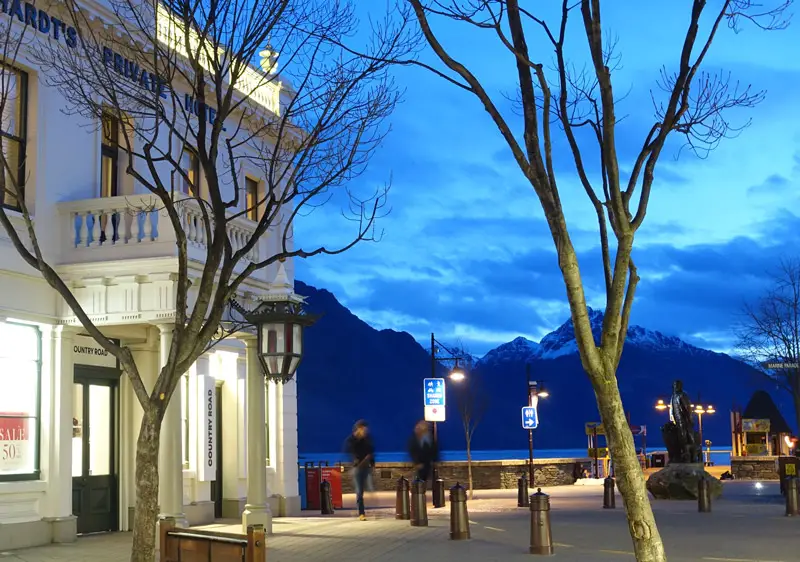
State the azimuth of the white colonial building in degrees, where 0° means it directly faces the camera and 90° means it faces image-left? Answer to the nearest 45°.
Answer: approximately 315°

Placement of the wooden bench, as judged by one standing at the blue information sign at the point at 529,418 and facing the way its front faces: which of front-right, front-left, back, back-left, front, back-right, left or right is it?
front

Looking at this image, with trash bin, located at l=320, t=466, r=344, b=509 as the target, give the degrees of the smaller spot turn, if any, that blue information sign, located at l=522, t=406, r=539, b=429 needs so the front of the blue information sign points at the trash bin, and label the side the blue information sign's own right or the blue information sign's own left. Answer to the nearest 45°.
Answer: approximately 45° to the blue information sign's own right

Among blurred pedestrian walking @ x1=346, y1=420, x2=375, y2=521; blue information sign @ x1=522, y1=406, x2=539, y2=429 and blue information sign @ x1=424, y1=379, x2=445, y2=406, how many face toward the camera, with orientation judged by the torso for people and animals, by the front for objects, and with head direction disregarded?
3

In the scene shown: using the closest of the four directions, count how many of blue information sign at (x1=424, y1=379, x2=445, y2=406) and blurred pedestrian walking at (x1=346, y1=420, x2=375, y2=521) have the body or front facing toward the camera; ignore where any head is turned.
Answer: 2

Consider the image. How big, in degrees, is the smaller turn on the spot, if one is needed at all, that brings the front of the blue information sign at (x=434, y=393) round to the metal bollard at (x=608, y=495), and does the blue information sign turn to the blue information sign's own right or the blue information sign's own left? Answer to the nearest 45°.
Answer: approximately 90° to the blue information sign's own left

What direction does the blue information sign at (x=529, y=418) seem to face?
toward the camera

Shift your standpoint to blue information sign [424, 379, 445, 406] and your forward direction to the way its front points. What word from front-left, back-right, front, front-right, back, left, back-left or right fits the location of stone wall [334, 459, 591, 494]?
back

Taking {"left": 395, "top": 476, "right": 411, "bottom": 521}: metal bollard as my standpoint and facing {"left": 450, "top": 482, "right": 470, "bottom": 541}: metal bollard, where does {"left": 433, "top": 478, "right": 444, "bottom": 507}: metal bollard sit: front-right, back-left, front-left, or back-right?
back-left

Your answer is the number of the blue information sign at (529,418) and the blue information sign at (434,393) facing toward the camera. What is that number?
2

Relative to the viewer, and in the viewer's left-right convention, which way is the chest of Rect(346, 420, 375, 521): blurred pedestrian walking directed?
facing the viewer

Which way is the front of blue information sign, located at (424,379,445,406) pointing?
toward the camera
